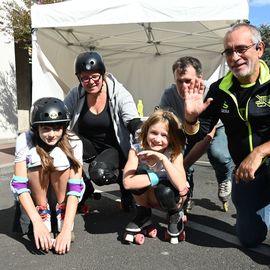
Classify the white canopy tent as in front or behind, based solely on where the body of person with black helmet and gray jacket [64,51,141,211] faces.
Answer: behind

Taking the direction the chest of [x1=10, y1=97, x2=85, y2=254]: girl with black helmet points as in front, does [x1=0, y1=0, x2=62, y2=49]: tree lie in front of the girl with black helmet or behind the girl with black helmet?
behind

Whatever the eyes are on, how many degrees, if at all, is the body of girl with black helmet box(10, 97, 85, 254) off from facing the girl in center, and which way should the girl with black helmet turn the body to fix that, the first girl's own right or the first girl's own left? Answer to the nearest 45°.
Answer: approximately 90° to the first girl's own left

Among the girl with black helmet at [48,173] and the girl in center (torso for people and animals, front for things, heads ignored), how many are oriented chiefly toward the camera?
2

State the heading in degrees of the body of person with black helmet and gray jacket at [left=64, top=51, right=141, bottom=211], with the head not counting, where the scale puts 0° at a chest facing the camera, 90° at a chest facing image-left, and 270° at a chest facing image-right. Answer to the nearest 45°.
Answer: approximately 0°

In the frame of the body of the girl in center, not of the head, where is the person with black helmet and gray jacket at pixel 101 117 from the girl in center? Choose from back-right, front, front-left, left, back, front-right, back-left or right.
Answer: back-right

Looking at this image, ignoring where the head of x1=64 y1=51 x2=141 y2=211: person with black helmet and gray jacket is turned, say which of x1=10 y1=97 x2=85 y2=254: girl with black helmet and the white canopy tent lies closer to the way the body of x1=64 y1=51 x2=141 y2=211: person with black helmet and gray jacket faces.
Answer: the girl with black helmet

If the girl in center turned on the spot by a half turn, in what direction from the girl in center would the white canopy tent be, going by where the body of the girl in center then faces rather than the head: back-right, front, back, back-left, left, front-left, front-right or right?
front

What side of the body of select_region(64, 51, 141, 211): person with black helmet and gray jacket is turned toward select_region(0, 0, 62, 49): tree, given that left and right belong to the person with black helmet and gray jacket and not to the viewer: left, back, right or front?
back

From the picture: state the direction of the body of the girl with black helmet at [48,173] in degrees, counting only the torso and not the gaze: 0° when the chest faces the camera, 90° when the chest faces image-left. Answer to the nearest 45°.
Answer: approximately 0°

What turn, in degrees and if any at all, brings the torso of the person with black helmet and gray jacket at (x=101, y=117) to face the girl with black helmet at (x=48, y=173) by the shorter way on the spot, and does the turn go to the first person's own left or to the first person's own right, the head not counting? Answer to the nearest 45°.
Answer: approximately 45° to the first person's own right
